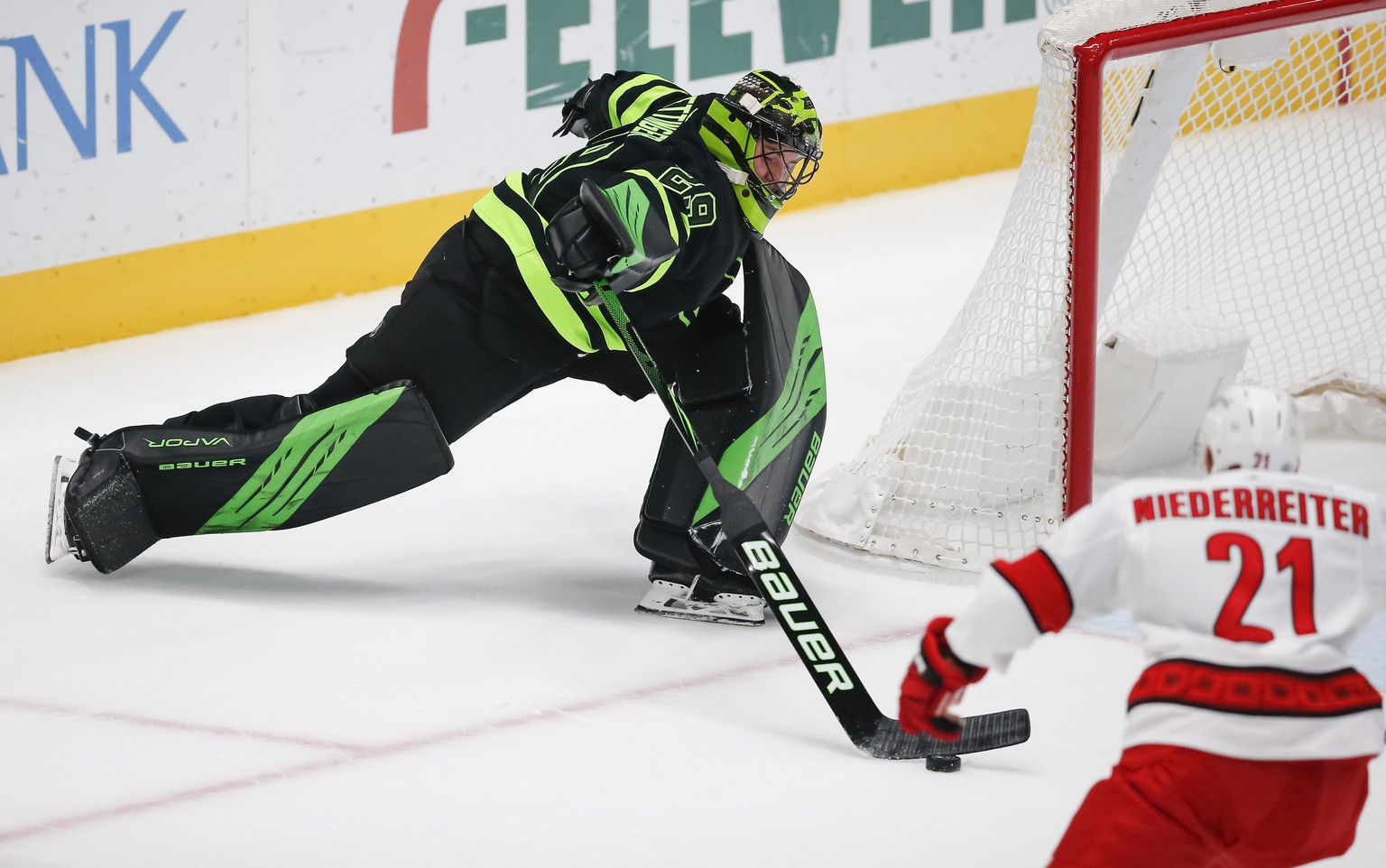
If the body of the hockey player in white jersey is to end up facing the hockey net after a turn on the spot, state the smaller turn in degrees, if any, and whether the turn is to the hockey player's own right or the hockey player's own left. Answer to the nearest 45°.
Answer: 0° — they already face it

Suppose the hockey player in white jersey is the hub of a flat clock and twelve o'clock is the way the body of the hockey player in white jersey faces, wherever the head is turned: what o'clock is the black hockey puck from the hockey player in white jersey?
The black hockey puck is roughly at 11 o'clock from the hockey player in white jersey.

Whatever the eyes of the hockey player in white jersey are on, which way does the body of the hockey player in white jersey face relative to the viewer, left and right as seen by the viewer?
facing away from the viewer

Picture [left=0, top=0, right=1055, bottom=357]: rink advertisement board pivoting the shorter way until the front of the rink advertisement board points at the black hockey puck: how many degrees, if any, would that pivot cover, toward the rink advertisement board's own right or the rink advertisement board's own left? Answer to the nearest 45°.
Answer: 0° — it already faces it

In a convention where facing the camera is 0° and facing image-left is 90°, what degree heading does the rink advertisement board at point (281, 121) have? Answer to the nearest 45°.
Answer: approximately 315°
